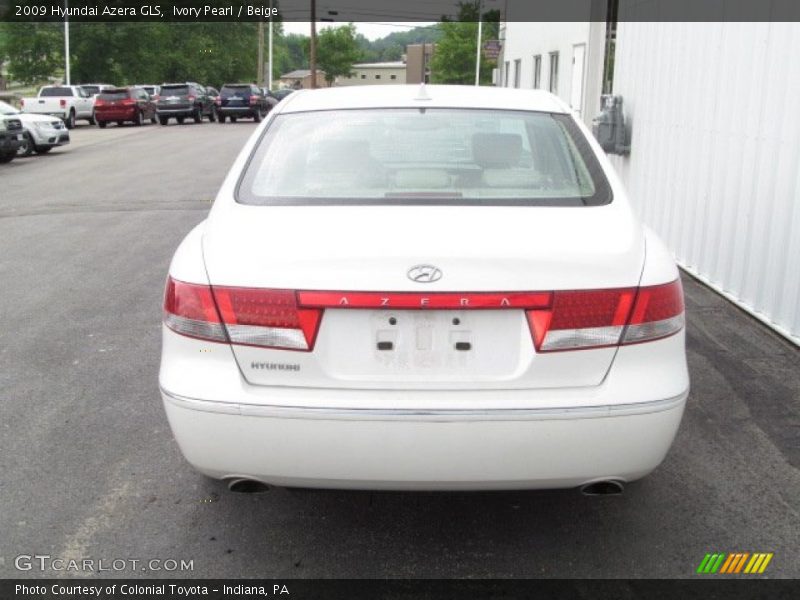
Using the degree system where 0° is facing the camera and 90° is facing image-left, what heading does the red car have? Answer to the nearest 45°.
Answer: approximately 225°

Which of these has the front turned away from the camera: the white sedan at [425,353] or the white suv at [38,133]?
the white sedan at [425,353]

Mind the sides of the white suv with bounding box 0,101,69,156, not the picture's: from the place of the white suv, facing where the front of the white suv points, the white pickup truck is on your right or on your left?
on your left

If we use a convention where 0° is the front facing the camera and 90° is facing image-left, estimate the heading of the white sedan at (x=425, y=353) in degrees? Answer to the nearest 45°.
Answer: approximately 180°

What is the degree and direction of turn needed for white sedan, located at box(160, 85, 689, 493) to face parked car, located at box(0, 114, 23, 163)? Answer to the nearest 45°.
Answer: approximately 45° to its left

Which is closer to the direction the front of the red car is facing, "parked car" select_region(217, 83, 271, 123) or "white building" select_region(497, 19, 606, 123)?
the parked car

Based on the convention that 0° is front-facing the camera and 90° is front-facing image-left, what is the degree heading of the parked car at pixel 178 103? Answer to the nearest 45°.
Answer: approximately 225°
